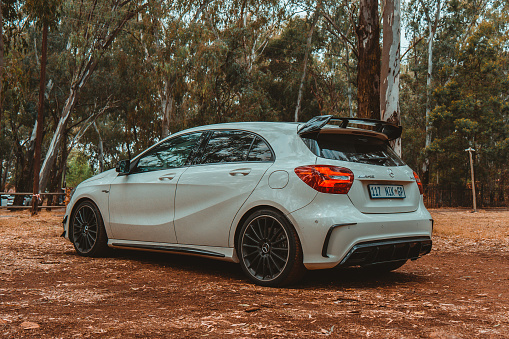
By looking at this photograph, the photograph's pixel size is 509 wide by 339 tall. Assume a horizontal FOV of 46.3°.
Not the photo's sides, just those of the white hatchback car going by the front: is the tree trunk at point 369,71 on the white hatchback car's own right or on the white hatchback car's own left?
on the white hatchback car's own right

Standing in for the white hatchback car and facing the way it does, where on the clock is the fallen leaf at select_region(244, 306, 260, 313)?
The fallen leaf is roughly at 8 o'clock from the white hatchback car.

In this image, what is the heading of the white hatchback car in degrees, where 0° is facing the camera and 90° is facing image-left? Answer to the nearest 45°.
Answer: approximately 135°

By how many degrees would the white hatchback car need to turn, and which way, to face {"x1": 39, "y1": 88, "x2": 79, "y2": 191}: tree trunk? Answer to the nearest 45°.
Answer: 0° — it already faces it

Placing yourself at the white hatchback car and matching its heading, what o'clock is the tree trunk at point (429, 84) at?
The tree trunk is roughly at 2 o'clock from the white hatchback car.

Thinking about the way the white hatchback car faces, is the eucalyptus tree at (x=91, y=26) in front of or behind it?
in front

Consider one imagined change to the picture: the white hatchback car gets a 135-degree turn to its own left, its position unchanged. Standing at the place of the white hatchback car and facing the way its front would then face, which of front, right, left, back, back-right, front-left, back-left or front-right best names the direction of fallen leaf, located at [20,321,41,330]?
front-right

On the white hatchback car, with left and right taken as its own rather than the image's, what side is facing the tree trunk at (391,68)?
right

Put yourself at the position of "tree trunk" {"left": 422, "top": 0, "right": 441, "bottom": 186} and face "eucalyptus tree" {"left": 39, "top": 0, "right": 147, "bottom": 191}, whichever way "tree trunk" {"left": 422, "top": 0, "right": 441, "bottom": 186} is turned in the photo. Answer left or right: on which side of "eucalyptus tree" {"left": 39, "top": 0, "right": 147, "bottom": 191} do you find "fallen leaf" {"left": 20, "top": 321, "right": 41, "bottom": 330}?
left
